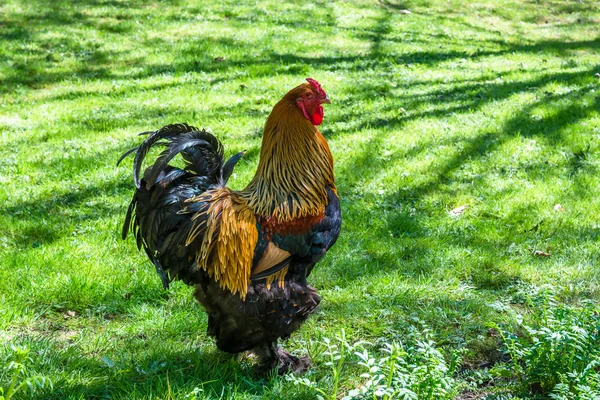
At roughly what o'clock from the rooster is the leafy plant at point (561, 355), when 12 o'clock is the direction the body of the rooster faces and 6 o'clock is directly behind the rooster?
The leafy plant is roughly at 1 o'clock from the rooster.

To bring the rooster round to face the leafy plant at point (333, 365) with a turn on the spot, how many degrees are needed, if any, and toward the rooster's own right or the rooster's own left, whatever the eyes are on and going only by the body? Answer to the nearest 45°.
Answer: approximately 90° to the rooster's own right

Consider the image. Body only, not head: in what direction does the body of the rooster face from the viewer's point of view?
to the viewer's right
